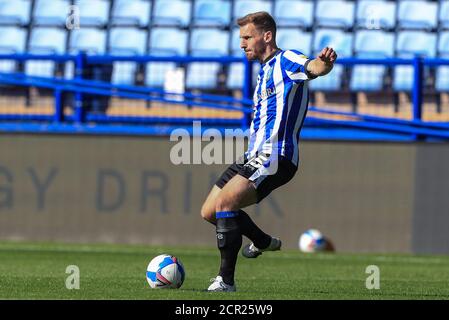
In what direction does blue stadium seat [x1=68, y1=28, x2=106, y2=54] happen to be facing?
toward the camera

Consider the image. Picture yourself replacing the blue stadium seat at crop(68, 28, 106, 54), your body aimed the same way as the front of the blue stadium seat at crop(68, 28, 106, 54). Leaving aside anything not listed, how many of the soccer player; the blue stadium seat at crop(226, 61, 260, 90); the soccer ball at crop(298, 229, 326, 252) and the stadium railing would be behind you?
0

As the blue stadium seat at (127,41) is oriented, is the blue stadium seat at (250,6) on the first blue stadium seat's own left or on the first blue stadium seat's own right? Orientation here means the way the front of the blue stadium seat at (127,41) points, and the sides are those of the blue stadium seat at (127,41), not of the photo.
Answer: on the first blue stadium seat's own left

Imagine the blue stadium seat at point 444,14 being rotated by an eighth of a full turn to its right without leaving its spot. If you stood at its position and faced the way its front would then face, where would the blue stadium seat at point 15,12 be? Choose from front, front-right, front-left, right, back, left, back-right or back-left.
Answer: front-right

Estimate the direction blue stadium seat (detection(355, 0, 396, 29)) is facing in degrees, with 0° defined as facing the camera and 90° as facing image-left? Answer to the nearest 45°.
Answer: approximately 0°

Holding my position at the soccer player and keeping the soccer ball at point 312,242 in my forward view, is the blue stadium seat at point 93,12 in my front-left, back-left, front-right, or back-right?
front-left

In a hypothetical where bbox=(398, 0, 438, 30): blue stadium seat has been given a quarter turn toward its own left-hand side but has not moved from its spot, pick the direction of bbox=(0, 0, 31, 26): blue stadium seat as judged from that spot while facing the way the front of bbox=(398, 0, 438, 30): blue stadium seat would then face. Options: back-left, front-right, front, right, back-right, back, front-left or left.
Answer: back

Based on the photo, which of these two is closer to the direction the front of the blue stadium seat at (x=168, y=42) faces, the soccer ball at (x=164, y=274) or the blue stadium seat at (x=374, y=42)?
the soccer ball

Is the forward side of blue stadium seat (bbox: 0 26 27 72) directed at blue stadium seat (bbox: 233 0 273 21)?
no

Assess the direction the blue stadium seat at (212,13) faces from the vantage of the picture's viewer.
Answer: facing the viewer

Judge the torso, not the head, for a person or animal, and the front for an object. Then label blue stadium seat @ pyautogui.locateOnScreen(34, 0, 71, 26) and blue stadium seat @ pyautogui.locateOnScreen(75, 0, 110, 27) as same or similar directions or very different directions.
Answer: same or similar directions

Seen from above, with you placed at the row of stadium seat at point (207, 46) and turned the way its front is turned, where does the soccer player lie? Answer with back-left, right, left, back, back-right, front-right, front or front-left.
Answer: front

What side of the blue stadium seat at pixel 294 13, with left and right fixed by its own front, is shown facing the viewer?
front

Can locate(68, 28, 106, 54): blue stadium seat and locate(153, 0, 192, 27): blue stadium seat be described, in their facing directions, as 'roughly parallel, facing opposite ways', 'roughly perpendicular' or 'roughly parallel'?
roughly parallel

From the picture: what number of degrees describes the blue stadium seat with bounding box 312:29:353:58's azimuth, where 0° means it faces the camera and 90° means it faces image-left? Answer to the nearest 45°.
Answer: approximately 0°

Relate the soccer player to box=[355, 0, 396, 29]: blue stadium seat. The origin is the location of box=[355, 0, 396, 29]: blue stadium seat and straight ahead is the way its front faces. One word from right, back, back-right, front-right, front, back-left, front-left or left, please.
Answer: front

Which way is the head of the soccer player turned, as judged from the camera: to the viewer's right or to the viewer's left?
to the viewer's left

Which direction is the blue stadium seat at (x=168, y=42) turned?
toward the camera

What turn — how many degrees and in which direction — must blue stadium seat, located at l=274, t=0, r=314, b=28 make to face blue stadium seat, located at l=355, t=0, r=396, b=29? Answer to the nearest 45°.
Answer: approximately 90° to its left

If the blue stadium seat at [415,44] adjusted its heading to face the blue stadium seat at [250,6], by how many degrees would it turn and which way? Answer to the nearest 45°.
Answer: approximately 90° to its right

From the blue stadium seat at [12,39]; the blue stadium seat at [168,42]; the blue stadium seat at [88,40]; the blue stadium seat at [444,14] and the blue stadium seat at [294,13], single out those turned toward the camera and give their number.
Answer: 5
